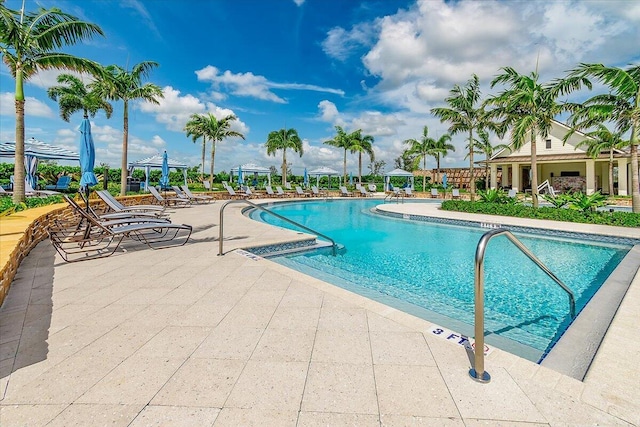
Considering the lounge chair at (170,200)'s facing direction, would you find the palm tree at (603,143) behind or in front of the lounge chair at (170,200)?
in front

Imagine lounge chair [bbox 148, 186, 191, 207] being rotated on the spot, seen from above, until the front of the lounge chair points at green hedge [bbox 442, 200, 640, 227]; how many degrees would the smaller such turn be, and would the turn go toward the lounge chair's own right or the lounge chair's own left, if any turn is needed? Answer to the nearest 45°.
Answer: approximately 45° to the lounge chair's own right

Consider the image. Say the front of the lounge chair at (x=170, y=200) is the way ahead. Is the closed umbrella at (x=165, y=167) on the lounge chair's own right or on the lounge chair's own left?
on the lounge chair's own left

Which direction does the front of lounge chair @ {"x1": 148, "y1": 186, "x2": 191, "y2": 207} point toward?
to the viewer's right

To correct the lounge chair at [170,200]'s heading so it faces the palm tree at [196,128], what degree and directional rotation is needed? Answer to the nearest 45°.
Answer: approximately 90° to its left

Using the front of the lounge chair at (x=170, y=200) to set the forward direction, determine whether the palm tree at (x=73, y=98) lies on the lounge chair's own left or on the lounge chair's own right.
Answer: on the lounge chair's own left
